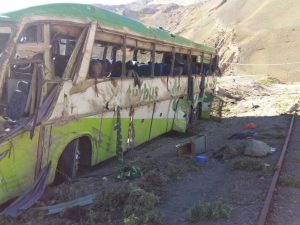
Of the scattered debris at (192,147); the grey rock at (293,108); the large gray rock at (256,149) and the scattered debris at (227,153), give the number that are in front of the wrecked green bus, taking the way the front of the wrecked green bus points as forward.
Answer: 0

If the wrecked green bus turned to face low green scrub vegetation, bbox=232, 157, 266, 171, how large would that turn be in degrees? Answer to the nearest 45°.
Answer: approximately 135° to its left

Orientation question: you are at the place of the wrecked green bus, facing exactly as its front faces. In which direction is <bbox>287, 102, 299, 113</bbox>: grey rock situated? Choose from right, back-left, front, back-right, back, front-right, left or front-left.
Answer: back

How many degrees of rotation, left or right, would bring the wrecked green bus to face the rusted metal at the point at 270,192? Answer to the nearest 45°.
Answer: approximately 135° to its left

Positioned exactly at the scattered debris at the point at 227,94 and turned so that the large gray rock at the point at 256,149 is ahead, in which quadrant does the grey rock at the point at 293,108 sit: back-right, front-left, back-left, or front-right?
front-left

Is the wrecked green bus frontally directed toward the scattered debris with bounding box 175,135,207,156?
no

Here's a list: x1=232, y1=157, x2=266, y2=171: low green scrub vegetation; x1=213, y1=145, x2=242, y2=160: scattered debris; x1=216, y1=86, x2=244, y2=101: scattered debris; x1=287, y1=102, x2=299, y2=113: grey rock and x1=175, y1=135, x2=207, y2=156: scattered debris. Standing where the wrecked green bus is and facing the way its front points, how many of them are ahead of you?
0

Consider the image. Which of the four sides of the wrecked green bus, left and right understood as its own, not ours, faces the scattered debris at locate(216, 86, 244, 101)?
back

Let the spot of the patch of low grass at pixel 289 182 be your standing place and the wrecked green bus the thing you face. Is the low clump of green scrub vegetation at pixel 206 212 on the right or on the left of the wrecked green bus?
left

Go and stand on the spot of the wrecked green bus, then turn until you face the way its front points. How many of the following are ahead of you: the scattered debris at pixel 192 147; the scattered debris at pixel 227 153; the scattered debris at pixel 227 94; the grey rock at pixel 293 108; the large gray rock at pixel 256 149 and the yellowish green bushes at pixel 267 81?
0
